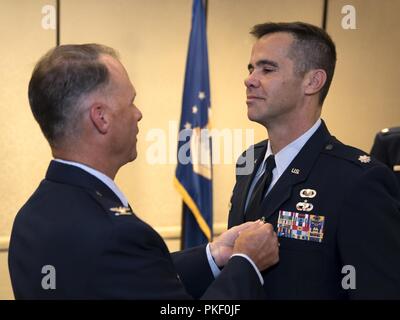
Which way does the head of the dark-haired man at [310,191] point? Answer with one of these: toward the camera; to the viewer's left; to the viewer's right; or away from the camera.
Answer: to the viewer's left

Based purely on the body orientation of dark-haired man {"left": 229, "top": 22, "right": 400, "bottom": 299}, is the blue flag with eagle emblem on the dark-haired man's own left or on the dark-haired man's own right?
on the dark-haired man's own right

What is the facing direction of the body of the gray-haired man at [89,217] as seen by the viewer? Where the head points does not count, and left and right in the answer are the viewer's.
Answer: facing away from the viewer and to the right of the viewer

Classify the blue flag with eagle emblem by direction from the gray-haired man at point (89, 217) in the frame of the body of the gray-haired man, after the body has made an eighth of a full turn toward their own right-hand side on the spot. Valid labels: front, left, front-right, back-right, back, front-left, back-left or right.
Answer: left

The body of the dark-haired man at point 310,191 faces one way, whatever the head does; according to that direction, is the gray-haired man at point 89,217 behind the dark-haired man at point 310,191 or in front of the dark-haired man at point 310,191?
in front

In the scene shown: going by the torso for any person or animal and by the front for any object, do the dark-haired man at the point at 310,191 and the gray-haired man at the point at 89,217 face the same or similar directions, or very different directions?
very different directions

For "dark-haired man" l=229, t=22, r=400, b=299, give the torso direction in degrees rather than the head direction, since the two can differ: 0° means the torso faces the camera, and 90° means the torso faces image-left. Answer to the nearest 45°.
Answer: approximately 45°
